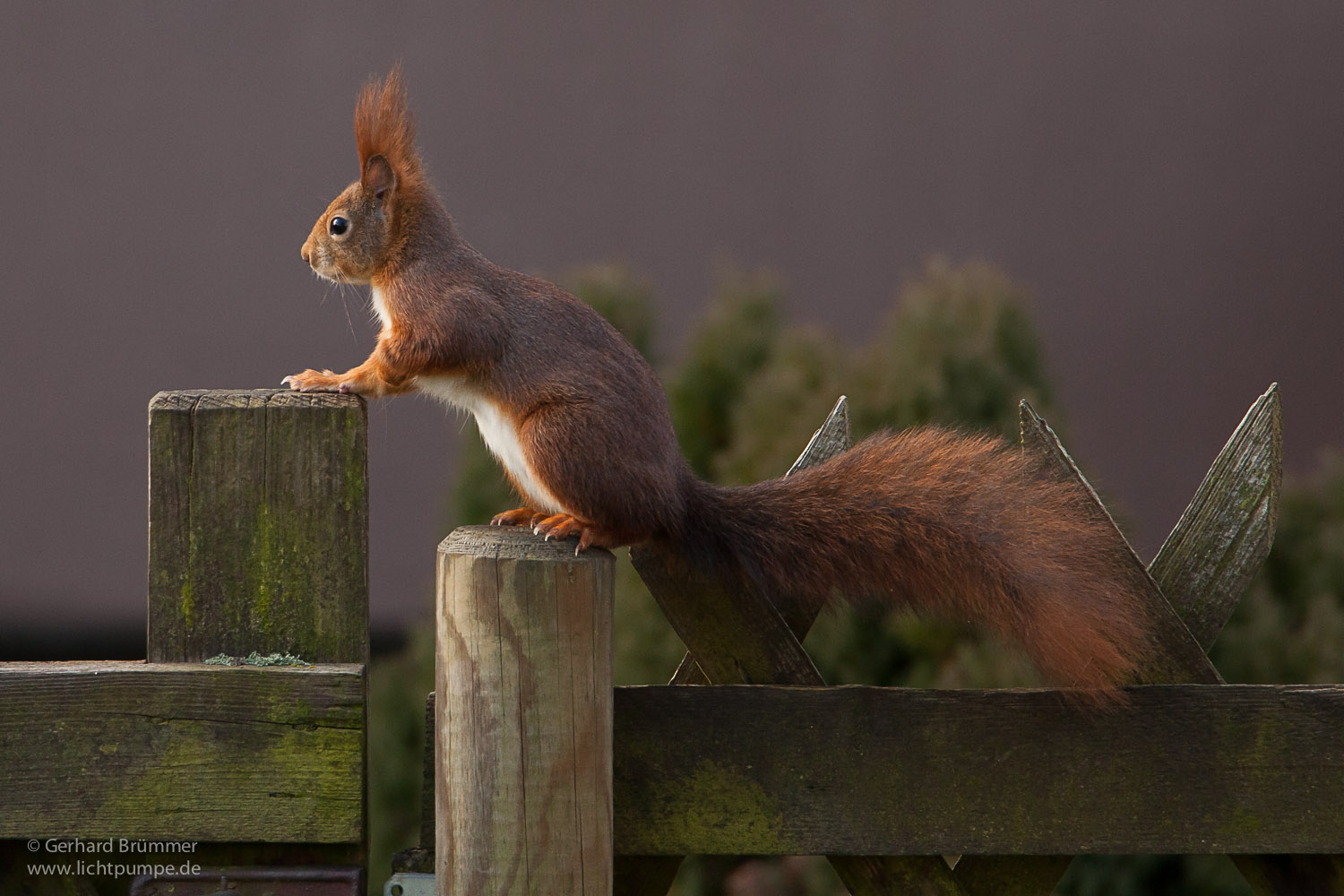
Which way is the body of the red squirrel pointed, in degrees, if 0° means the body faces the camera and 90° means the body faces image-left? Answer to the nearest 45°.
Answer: approximately 90°
